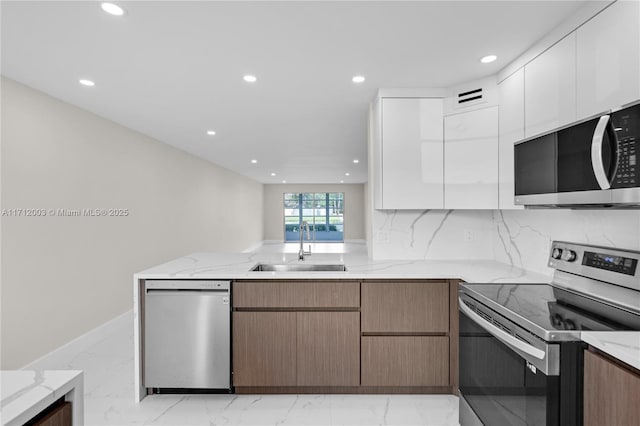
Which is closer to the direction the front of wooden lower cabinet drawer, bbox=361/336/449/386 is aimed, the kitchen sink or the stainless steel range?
the stainless steel range

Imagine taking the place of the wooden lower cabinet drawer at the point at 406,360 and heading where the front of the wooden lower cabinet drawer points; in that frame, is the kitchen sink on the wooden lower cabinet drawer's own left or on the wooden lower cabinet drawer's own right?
on the wooden lower cabinet drawer's own right

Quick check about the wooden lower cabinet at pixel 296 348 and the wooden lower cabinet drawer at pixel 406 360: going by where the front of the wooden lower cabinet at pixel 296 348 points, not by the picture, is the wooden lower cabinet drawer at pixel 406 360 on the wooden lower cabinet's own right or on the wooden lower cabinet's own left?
on the wooden lower cabinet's own left

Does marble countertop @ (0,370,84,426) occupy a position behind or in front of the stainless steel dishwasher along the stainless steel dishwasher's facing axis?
in front

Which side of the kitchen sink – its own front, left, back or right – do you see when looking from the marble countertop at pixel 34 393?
front

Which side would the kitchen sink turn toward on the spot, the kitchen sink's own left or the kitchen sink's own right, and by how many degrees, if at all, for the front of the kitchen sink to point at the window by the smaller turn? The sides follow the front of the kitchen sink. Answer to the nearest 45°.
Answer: approximately 180°

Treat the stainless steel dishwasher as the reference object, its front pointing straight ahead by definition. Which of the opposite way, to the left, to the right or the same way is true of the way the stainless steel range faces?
to the right

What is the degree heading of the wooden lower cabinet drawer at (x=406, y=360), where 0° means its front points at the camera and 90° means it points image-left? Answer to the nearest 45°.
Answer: approximately 0°

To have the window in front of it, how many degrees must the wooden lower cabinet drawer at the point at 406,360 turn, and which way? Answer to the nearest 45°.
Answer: approximately 180°

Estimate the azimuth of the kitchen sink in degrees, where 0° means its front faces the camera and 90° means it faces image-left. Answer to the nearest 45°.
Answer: approximately 0°

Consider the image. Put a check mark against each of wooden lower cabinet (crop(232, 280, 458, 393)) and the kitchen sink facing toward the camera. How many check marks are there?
2
